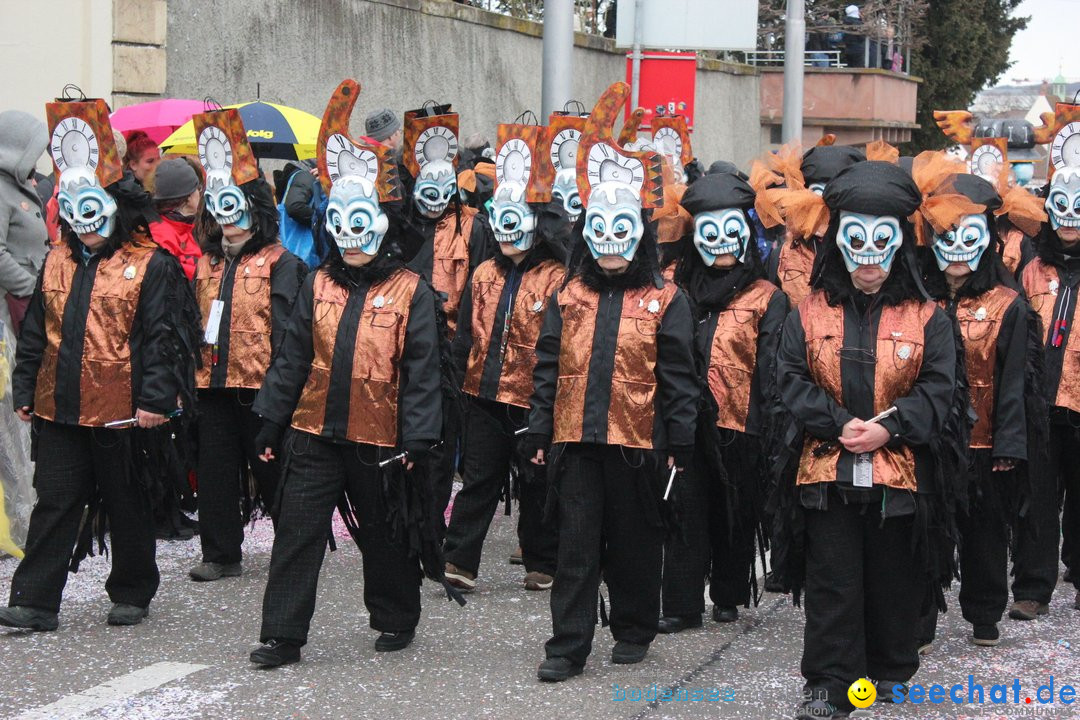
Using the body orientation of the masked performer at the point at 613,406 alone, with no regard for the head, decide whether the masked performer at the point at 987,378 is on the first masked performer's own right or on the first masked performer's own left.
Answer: on the first masked performer's own left

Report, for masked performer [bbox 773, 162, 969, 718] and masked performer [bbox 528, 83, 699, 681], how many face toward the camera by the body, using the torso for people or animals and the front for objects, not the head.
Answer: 2

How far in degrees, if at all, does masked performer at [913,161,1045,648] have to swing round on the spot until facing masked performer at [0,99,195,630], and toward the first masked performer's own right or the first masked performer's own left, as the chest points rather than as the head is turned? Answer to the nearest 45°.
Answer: approximately 45° to the first masked performer's own right

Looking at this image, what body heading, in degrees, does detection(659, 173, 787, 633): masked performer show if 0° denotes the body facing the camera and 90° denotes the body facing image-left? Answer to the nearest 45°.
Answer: approximately 45°

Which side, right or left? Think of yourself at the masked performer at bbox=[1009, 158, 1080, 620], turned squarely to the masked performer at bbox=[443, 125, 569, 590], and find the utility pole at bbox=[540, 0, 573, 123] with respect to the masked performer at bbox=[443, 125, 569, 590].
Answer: right

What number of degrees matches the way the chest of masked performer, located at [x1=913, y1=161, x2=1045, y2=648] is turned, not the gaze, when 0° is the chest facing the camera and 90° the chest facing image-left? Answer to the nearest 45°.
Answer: approximately 45°
